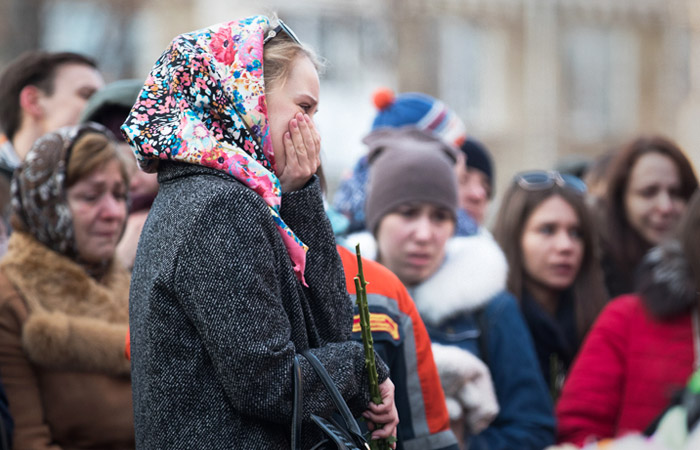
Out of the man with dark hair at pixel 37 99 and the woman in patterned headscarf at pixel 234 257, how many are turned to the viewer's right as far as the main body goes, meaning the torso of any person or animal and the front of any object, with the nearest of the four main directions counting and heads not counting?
2

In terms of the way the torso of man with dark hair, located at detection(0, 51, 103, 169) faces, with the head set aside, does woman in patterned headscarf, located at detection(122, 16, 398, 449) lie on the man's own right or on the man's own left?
on the man's own right

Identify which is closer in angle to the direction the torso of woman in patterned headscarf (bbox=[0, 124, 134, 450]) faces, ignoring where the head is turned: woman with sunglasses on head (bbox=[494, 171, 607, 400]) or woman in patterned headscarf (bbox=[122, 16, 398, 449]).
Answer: the woman in patterned headscarf

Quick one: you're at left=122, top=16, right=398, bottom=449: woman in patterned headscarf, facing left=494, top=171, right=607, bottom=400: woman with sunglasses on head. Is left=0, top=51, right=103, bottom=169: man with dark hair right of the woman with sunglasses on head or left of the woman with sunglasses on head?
left

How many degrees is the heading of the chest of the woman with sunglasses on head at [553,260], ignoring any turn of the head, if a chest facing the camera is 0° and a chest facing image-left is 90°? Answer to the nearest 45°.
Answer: approximately 315°

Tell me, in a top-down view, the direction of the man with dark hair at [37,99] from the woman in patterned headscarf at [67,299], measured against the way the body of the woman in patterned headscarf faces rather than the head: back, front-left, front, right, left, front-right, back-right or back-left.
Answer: back-left

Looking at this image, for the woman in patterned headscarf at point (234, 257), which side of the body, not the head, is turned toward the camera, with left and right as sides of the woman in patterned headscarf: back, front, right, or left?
right

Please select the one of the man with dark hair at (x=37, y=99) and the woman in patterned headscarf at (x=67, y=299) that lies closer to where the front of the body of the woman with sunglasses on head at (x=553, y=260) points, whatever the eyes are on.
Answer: the woman in patterned headscarf

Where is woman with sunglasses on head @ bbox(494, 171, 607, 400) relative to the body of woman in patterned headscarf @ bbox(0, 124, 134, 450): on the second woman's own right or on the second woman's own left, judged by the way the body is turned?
on the second woman's own left

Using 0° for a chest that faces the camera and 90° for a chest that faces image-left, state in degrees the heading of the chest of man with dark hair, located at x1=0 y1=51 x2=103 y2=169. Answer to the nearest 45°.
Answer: approximately 270°

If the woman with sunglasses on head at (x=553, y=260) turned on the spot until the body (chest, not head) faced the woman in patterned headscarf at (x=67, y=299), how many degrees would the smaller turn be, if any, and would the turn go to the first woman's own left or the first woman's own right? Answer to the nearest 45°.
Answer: approximately 90° to the first woman's own right

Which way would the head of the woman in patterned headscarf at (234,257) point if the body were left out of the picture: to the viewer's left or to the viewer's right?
to the viewer's right
